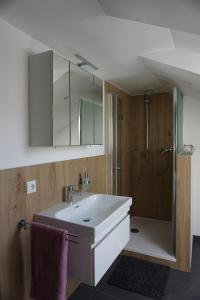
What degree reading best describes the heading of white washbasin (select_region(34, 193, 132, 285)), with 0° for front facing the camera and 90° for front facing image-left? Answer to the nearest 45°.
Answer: approximately 315°

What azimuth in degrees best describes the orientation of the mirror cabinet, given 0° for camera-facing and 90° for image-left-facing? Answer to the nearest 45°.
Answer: approximately 315°

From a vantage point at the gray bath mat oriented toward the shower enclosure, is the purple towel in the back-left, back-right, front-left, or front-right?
back-left

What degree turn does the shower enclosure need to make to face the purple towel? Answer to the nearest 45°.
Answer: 0° — it already faces it

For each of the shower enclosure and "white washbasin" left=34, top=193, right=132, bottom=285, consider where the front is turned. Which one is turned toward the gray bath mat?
the shower enclosure

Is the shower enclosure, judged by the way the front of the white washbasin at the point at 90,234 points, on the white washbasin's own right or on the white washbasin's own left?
on the white washbasin's own left

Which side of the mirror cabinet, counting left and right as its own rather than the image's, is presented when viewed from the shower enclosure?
left

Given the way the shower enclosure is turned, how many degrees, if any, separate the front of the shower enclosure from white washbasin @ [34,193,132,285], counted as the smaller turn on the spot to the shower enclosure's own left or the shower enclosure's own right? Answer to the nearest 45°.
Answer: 0° — it already faces it

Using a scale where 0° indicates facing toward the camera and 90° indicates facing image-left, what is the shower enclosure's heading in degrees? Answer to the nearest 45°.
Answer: approximately 0°
